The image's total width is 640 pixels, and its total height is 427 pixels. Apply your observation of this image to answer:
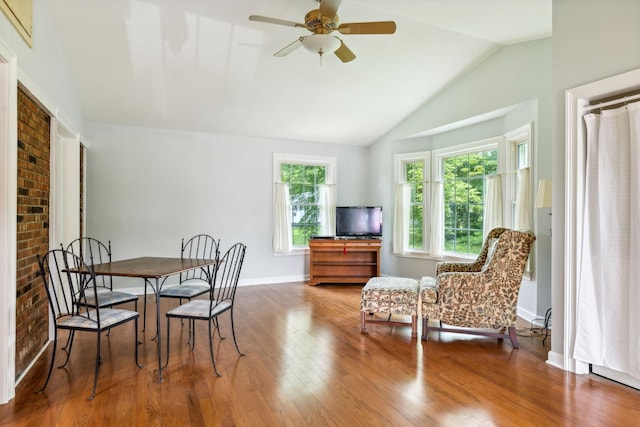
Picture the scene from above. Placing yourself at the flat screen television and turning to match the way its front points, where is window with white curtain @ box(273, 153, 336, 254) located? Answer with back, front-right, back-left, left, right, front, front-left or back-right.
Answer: right

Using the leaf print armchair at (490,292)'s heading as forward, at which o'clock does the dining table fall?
The dining table is roughly at 11 o'clock from the leaf print armchair.

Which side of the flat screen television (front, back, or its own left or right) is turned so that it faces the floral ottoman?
front

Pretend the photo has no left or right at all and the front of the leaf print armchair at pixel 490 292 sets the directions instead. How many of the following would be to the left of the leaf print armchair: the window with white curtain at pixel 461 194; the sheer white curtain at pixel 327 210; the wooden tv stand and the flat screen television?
0

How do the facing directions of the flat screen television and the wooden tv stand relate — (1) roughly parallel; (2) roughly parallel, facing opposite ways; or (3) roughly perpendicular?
roughly parallel

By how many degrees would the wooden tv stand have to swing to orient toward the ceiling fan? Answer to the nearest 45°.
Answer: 0° — it already faces it

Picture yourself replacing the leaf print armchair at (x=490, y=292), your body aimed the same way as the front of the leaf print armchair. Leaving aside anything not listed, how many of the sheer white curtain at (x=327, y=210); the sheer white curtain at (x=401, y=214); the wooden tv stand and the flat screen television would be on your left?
0

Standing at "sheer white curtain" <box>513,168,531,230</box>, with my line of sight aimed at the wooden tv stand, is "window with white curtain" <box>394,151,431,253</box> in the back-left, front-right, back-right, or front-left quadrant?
front-right

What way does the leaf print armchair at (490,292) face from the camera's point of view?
to the viewer's left

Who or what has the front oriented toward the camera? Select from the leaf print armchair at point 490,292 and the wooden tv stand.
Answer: the wooden tv stand

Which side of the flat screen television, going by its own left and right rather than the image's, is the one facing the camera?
front

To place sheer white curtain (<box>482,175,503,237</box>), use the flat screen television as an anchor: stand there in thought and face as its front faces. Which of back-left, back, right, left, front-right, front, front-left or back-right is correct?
front-left

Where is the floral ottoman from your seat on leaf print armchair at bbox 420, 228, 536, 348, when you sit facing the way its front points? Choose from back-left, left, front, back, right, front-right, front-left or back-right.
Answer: front

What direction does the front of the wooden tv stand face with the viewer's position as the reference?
facing the viewer

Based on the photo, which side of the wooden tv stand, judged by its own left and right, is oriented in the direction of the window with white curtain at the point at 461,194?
left

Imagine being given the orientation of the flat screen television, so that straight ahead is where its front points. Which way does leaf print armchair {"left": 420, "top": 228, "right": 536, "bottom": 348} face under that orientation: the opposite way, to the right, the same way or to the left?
to the right
